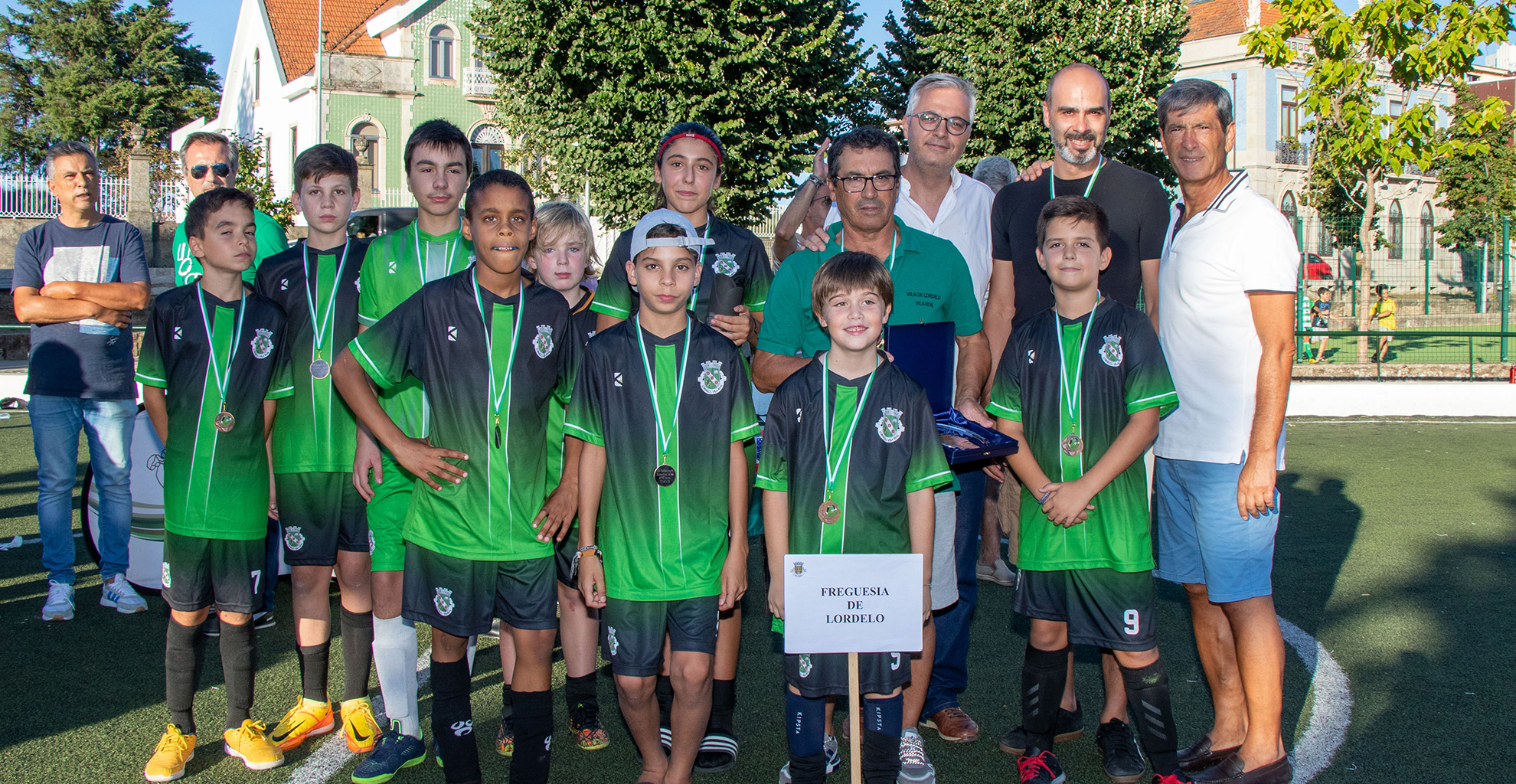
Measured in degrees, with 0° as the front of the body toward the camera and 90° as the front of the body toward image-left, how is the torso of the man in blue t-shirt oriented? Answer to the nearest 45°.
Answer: approximately 0°

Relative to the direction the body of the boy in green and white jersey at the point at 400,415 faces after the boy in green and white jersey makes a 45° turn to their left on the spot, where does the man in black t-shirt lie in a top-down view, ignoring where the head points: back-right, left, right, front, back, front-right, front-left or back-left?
front-left

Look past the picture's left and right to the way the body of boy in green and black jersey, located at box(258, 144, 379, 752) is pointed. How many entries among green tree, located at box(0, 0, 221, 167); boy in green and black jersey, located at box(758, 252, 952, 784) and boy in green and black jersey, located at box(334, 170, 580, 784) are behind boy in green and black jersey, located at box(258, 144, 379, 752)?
1

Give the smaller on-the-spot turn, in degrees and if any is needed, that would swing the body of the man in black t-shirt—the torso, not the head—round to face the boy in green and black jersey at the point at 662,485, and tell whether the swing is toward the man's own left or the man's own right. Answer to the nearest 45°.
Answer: approximately 45° to the man's own right

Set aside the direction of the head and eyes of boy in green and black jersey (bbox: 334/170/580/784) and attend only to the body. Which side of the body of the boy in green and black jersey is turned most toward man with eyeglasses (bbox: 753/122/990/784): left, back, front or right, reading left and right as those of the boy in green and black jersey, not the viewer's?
left

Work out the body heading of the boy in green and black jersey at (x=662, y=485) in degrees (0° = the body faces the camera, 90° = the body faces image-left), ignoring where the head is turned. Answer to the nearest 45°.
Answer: approximately 0°

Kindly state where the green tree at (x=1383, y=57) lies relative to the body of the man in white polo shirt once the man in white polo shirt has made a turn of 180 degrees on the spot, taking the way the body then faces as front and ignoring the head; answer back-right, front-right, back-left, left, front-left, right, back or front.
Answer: front-left

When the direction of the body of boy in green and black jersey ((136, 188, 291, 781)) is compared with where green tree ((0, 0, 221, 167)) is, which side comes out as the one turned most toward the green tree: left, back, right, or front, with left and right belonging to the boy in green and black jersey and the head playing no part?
back

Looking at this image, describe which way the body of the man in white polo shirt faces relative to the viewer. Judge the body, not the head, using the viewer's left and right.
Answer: facing the viewer and to the left of the viewer

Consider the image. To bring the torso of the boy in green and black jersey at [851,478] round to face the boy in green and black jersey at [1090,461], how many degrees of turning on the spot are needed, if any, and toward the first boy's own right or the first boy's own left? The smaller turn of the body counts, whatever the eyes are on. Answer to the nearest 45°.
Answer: approximately 90° to the first boy's own left

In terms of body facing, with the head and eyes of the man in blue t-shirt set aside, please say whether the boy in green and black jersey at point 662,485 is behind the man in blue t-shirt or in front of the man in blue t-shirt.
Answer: in front
